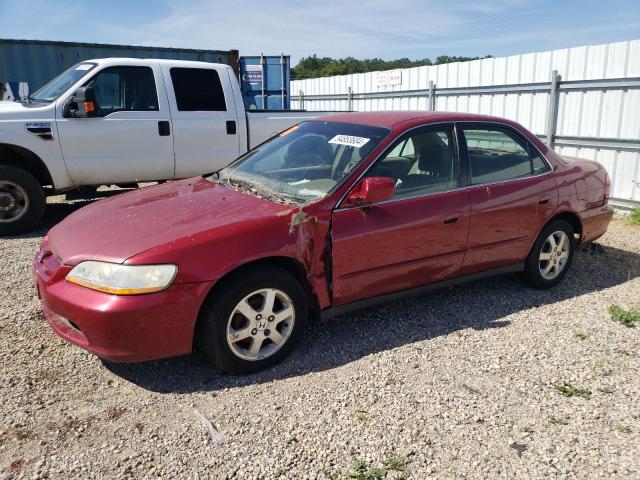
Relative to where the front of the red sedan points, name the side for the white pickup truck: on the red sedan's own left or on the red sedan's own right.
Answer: on the red sedan's own right

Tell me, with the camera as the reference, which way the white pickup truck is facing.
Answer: facing to the left of the viewer

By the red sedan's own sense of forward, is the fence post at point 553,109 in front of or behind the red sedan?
behind

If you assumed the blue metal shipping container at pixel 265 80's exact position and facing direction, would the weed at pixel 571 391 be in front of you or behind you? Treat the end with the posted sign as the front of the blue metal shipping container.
in front

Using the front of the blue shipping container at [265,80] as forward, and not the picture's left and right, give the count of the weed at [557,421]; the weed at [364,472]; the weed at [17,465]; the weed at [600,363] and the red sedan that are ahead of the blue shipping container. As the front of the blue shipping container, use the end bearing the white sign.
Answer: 5

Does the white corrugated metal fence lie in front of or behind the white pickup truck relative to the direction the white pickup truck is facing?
behind

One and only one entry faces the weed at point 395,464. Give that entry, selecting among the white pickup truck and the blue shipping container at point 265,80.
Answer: the blue shipping container

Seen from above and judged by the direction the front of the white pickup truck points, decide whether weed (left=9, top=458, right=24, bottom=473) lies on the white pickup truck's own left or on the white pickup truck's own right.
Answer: on the white pickup truck's own left

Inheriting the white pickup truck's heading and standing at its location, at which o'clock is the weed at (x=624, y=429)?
The weed is roughly at 8 o'clock from the white pickup truck.

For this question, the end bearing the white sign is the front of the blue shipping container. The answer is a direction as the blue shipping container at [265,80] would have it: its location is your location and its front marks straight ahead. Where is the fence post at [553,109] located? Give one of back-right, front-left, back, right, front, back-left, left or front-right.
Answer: front-left

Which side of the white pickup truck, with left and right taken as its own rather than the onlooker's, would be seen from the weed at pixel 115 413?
left

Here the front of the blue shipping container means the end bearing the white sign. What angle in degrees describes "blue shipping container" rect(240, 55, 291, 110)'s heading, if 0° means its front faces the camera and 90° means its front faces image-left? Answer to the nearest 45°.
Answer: approximately 0°

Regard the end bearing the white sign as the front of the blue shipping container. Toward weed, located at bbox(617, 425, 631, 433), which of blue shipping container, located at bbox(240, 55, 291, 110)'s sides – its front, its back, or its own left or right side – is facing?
front

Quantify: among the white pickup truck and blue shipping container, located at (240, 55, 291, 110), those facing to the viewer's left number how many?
1
